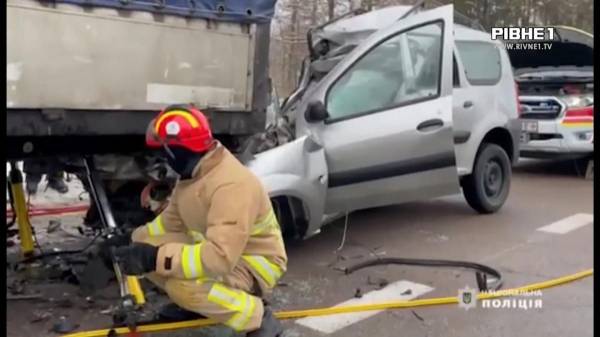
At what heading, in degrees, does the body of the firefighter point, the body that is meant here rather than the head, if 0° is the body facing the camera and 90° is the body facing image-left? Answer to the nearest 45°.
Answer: approximately 90°

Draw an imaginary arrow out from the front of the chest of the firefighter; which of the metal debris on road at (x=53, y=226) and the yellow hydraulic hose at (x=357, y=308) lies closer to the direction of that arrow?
the metal debris on road

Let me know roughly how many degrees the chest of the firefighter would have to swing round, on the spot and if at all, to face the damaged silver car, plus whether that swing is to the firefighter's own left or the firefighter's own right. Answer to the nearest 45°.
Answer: approximately 135° to the firefighter's own right

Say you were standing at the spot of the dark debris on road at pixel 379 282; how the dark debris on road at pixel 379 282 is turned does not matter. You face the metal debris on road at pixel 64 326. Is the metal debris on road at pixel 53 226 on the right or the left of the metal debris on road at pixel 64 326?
right

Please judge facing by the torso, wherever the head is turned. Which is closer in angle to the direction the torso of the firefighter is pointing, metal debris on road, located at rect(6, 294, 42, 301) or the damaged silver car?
the metal debris on road

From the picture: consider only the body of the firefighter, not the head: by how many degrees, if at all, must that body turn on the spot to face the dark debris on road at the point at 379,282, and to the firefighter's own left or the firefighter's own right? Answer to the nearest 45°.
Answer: approximately 135° to the firefighter's own right

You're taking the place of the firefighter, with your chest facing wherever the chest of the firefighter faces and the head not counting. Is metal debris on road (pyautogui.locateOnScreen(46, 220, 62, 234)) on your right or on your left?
on your right

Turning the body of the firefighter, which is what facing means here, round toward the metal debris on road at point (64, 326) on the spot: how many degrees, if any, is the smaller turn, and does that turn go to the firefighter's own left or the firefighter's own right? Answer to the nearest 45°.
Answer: approximately 45° to the firefighter's own right
